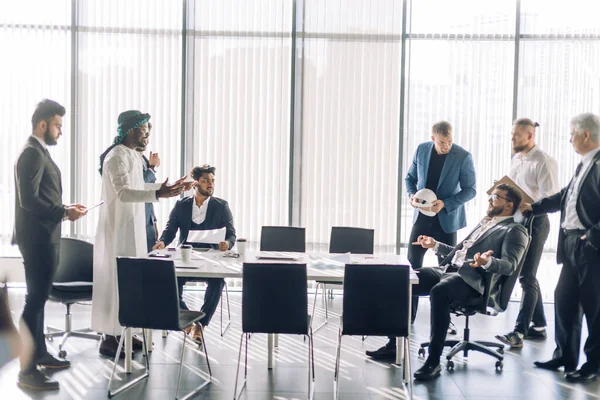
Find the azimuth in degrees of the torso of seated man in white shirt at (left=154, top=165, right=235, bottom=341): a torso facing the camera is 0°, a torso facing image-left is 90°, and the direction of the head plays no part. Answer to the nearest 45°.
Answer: approximately 0°

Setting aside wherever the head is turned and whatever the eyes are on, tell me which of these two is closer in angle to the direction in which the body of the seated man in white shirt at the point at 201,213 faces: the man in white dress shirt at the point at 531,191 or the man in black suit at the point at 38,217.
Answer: the man in black suit

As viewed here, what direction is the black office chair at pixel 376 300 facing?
away from the camera

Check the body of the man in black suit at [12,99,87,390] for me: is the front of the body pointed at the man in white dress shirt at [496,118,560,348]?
yes

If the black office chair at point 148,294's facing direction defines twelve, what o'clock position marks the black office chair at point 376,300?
the black office chair at point 376,300 is roughly at 2 o'clock from the black office chair at point 148,294.

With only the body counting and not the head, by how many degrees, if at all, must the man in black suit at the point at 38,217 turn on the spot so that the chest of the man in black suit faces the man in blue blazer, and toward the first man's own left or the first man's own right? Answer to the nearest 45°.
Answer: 0° — they already face them

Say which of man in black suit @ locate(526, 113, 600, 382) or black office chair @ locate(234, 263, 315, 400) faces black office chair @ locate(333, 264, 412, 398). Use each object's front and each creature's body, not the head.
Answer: the man in black suit

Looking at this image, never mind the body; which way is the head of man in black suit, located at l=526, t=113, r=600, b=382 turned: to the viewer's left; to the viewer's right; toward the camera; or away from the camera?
to the viewer's left

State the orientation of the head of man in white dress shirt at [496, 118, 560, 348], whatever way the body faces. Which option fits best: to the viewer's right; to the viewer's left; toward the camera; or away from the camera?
to the viewer's left

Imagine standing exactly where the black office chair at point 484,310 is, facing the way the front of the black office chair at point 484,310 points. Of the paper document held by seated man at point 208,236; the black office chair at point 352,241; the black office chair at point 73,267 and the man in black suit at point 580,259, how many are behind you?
1

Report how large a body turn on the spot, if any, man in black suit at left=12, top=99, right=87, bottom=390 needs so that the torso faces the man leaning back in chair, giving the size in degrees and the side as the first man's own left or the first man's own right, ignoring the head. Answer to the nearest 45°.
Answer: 0° — they already face them

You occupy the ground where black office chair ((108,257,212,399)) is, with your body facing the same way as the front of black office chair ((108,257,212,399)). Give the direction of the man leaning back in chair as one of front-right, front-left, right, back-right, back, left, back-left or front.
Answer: front-right

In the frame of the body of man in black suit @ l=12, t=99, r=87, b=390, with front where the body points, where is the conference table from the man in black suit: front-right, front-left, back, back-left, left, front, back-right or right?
front

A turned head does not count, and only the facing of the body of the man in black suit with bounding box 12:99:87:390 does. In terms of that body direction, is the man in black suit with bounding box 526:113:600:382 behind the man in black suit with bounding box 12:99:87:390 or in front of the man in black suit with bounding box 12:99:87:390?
in front

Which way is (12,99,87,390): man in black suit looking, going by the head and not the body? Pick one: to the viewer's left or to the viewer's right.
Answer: to the viewer's right

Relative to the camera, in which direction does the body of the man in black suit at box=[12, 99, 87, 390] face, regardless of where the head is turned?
to the viewer's right

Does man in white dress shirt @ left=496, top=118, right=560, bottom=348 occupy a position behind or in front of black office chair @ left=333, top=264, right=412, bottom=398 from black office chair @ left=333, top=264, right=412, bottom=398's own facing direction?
in front
